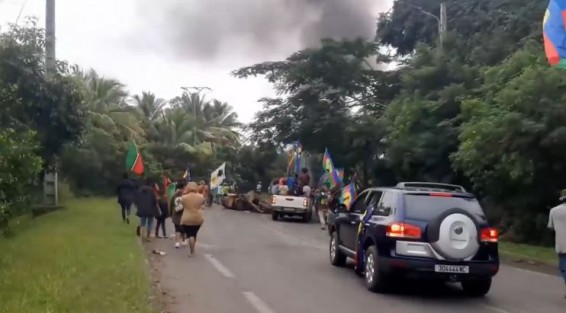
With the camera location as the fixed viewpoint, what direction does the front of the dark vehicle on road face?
facing away from the viewer and to the left of the viewer

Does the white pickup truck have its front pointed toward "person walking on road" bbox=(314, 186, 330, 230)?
no

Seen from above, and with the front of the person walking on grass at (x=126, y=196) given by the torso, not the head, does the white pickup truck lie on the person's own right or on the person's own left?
on the person's own right

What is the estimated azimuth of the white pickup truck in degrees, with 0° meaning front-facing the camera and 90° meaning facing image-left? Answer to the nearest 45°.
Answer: approximately 180°

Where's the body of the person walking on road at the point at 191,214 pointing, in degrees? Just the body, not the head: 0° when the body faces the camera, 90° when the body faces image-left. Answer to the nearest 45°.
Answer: approximately 180°

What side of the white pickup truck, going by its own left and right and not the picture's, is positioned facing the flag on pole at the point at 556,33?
back

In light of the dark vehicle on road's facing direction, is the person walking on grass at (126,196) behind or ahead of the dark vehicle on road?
ahead

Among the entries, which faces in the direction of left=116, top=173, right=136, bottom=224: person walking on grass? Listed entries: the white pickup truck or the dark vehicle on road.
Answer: the dark vehicle on road

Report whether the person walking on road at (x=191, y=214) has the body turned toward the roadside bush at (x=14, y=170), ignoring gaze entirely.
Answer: no

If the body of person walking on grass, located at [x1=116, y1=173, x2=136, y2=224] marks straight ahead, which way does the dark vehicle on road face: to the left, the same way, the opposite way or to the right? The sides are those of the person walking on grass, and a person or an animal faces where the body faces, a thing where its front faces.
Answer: the same way

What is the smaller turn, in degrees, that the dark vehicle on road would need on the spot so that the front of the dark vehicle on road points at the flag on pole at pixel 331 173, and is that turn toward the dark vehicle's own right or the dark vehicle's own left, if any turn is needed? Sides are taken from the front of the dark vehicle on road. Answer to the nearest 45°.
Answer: approximately 45° to the dark vehicle's own right

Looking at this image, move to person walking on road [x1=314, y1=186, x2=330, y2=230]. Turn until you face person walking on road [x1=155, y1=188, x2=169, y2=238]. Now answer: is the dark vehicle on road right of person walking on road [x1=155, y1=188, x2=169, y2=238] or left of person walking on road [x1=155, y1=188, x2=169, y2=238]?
left

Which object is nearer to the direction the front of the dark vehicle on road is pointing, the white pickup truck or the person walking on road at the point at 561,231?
the white pickup truck
